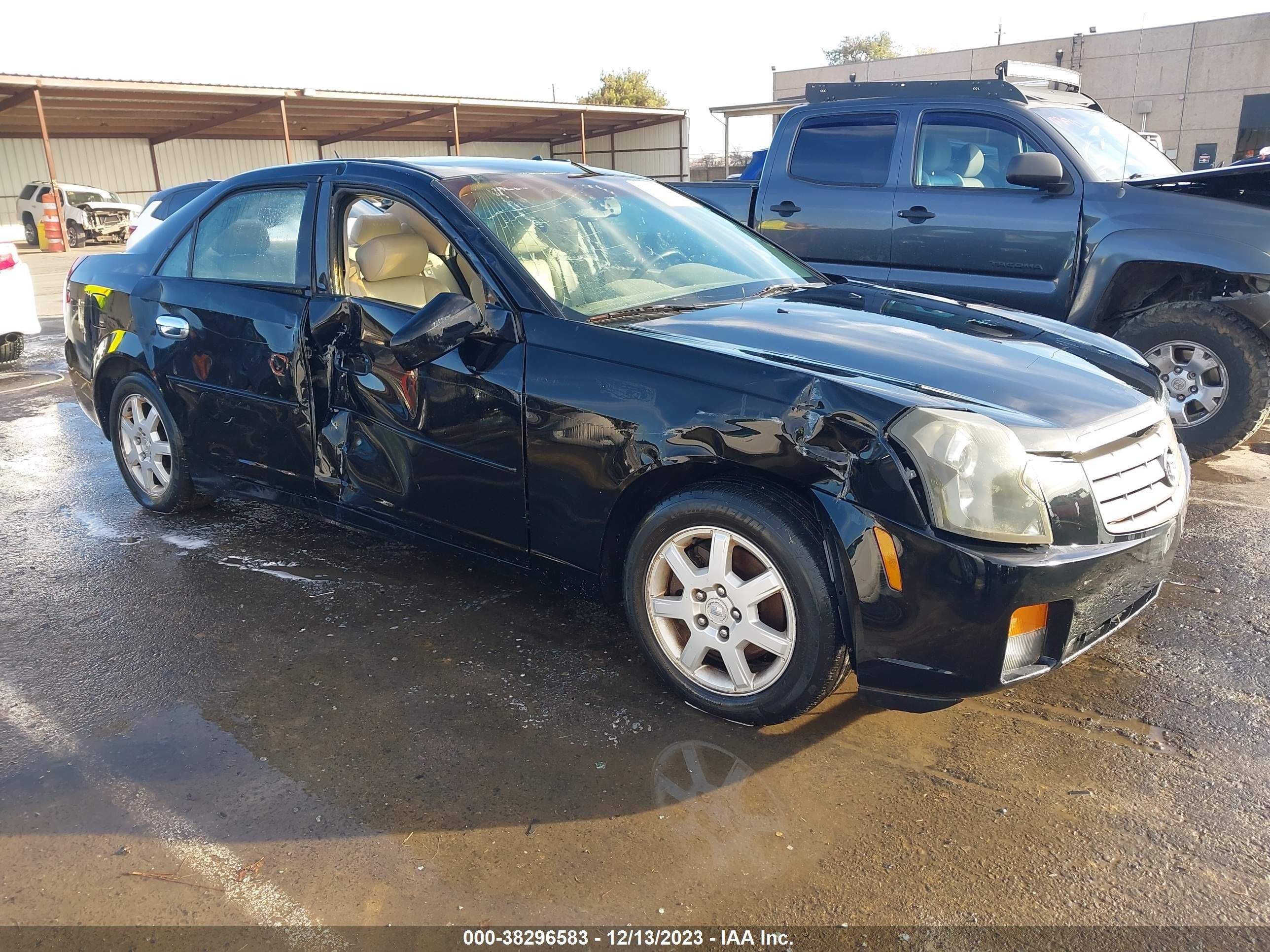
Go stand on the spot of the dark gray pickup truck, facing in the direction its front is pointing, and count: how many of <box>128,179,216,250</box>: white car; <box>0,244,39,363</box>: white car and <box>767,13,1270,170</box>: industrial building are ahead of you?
0

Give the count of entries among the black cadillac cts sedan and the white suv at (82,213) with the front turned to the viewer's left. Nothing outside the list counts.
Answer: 0

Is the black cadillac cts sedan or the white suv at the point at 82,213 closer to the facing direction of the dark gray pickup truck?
the black cadillac cts sedan

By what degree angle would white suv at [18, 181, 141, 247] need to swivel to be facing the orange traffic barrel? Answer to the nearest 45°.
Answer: approximately 90° to its right

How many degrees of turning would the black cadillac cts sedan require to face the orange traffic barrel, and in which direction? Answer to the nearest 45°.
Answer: approximately 180°

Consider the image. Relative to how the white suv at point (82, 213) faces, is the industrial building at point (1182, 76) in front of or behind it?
in front

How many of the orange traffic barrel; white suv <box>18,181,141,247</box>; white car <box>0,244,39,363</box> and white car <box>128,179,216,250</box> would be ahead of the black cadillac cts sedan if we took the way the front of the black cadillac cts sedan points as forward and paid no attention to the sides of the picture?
0

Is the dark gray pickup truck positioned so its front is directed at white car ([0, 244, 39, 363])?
no

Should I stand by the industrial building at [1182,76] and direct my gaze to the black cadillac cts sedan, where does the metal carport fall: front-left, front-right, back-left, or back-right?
front-right

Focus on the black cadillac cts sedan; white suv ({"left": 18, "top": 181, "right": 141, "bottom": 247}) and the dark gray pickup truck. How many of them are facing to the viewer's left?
0

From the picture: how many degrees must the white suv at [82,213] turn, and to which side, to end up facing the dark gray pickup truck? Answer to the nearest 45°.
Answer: approximately 45° to its right

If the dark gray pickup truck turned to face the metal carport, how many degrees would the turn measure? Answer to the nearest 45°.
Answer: approximately 180°

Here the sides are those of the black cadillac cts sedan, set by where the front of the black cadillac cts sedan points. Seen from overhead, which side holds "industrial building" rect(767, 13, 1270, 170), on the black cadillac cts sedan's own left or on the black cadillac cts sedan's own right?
on the black cadillac cts sedan's own left

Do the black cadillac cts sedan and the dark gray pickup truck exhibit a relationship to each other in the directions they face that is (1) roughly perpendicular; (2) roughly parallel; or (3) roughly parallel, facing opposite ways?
roughly parallel

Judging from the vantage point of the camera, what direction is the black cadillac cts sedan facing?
facing the viewer and to the right of the viewer

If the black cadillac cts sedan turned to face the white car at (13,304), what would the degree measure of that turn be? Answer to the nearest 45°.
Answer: approximately 180°

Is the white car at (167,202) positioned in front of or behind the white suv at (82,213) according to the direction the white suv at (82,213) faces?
in front

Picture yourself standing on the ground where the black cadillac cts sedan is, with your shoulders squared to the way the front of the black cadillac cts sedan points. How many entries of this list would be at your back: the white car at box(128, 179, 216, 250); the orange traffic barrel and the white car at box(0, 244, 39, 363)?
3

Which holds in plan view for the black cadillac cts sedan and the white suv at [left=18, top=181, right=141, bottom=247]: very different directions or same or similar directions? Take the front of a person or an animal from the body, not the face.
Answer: same or similar directions
